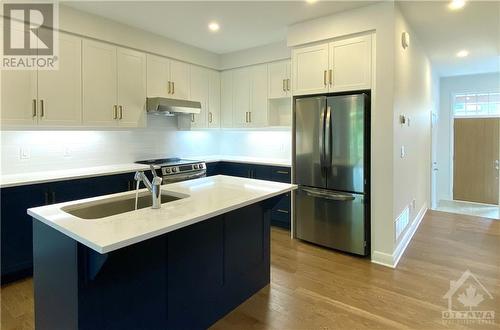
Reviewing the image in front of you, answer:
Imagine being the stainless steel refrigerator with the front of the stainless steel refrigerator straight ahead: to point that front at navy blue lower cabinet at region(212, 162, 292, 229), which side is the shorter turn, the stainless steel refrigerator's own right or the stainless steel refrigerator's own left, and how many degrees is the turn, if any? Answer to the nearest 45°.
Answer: approximately 90° to the stainless steel refrigerator's own right

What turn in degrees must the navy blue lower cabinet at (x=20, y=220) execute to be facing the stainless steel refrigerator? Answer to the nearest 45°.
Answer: approximately 45° to its left

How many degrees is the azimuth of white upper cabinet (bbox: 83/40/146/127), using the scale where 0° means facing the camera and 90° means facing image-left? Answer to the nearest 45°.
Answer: approximately 315°

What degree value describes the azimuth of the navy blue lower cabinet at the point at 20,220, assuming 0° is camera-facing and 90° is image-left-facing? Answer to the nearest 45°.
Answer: approximately 315°

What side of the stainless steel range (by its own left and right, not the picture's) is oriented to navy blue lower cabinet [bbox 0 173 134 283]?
right

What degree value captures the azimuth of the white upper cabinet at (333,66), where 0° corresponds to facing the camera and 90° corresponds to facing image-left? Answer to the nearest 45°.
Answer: approximately 45°

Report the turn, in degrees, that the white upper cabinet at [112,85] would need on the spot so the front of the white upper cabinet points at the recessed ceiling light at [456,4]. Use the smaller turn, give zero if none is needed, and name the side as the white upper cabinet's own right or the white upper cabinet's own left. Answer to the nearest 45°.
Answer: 0° — it already faces it

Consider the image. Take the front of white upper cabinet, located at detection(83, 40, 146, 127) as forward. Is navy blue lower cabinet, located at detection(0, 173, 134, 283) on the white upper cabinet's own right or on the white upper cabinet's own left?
on the white upper cabinet's own right
